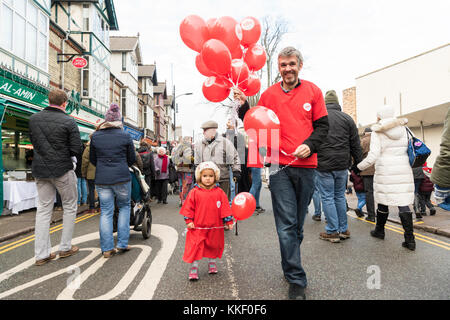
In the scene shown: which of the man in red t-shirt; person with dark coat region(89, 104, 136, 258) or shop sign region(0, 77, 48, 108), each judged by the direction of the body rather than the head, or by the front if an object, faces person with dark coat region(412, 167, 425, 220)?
the shop sign

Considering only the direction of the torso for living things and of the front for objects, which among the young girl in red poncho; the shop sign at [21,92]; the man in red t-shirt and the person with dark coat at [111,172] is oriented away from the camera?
the person with dark coat

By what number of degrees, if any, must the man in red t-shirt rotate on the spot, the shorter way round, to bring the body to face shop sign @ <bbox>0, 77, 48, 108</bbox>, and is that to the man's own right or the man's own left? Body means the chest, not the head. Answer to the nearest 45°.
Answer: approximately 135° to the man's own right

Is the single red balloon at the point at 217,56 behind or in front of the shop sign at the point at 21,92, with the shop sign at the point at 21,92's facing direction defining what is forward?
in front

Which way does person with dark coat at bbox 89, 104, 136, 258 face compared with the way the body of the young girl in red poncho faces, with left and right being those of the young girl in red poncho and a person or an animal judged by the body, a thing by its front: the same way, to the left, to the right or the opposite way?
the opposite way

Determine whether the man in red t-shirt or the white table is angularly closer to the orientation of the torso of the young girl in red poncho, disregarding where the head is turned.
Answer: the man in red t-shirt

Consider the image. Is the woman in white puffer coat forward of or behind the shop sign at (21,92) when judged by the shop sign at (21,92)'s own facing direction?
forward

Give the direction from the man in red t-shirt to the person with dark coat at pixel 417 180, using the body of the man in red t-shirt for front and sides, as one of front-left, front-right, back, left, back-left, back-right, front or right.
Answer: back-left

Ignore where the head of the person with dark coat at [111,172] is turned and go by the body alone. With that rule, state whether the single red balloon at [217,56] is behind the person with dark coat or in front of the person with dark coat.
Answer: behind

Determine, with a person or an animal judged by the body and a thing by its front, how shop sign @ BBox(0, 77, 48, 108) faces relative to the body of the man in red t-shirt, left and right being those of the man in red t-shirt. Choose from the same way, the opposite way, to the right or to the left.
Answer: to the left

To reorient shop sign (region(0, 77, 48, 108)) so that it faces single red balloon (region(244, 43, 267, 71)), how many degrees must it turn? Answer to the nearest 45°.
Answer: approximately 45° to its right

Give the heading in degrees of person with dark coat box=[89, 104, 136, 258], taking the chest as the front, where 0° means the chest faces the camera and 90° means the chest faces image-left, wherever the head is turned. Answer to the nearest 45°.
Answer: approximately 180°
